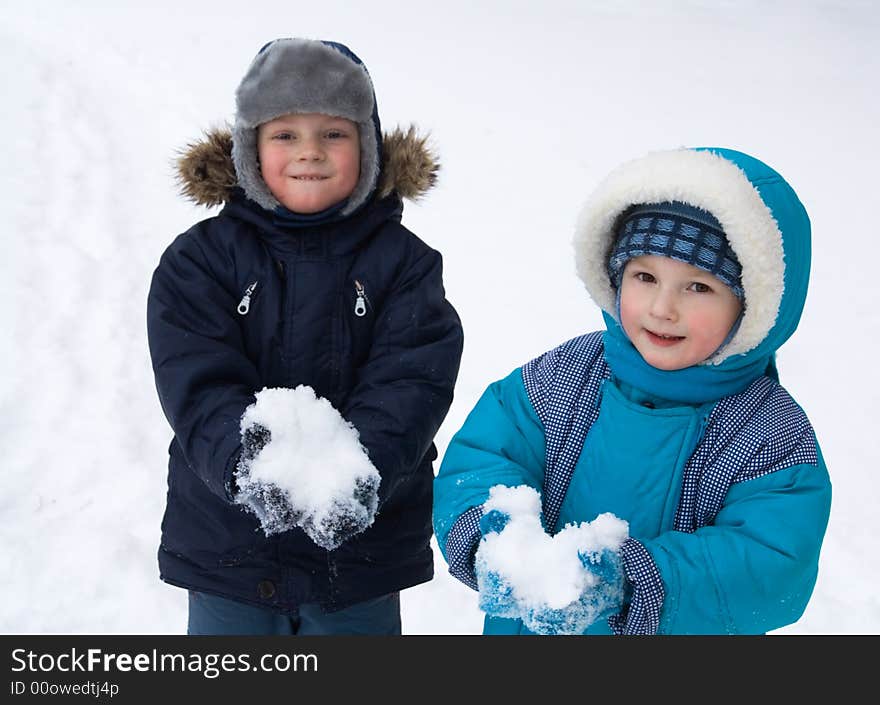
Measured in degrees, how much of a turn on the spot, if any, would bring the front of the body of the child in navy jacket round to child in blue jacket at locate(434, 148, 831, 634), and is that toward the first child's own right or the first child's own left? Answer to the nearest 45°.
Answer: approximately 45° to the first child's own left

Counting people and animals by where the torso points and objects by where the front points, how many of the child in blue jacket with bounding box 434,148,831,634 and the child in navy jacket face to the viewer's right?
0

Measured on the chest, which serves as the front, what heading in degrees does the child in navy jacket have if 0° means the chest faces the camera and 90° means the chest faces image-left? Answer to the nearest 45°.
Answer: approximately 0°
